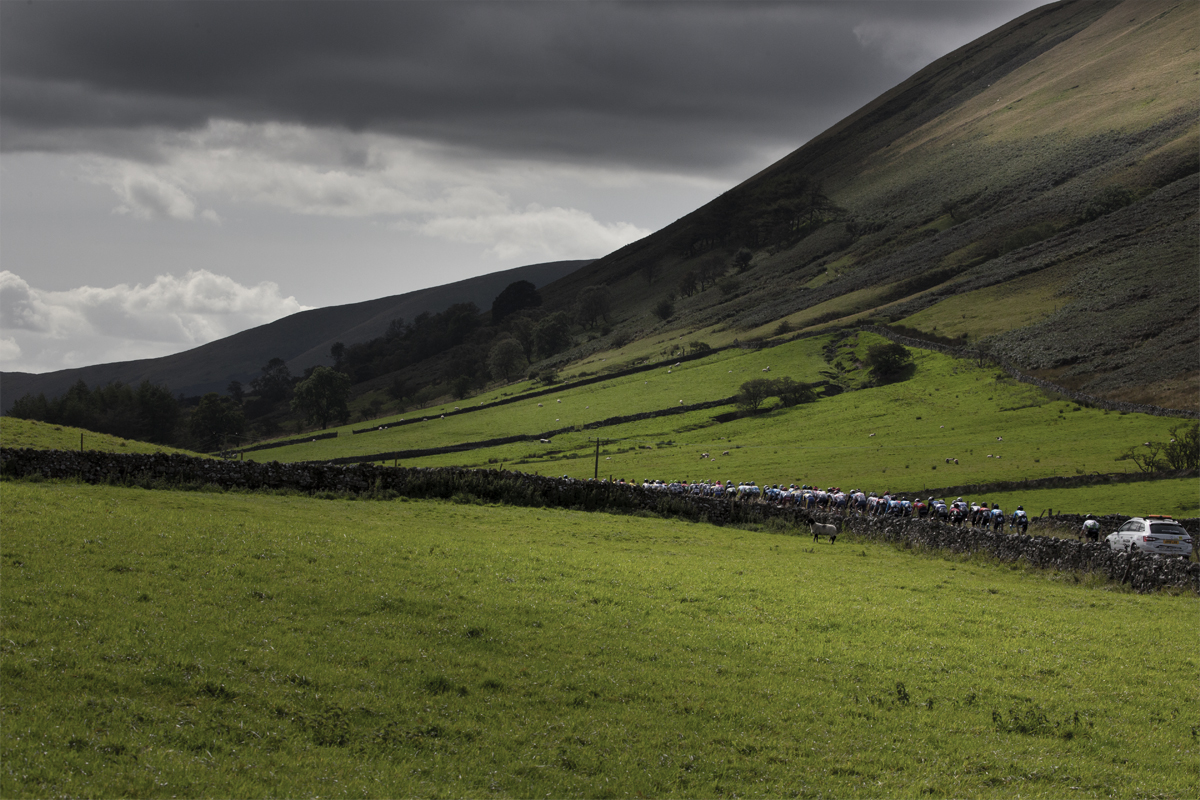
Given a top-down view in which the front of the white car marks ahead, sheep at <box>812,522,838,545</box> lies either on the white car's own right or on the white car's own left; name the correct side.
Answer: on the white car's own left
